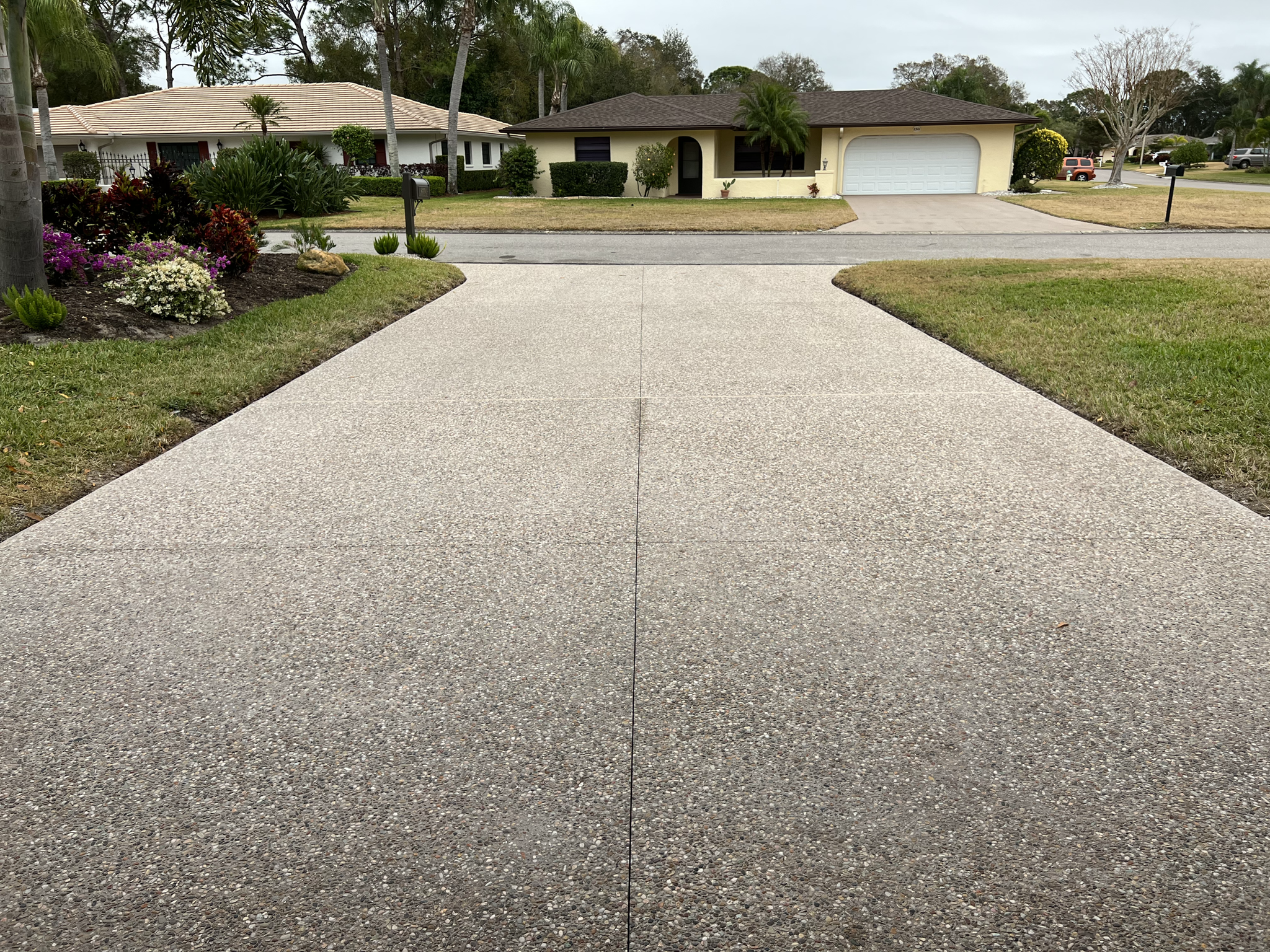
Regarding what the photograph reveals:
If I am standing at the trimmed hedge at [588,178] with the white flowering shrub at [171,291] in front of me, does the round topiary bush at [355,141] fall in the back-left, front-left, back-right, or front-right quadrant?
back-right

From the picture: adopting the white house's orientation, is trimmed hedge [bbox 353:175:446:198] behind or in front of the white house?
in front

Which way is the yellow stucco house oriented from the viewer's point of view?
toward the camera

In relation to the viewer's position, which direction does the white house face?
facing the viewer

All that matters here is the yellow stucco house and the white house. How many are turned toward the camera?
2

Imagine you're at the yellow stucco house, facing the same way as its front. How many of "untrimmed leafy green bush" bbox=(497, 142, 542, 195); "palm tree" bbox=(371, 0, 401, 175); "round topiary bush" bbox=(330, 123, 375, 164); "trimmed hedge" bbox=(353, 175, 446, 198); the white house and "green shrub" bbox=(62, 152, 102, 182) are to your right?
6

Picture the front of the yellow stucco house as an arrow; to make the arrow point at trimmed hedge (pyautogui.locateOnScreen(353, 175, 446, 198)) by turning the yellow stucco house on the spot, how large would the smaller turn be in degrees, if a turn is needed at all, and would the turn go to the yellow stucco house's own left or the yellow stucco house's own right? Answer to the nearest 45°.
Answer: approximately 90° to the yellow stucco house's own right

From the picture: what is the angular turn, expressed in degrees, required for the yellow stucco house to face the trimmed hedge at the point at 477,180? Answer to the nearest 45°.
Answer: approximately 90° to its right

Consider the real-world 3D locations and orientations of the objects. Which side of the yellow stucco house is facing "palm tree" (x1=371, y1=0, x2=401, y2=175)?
right

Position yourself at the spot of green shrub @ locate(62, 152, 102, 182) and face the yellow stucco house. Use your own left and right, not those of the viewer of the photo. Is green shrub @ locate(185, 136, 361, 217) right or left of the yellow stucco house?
right

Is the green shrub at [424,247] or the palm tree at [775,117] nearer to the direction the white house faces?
the green shrub

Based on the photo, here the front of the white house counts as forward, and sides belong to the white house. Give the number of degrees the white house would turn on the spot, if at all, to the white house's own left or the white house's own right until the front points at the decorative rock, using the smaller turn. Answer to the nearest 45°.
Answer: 0° — it already faces it

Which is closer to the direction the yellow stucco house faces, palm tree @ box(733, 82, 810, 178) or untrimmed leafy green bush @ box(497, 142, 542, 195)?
the palm tree

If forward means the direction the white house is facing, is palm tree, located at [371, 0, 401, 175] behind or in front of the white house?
in front

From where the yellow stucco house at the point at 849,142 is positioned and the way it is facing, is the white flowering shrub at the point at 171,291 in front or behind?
in front

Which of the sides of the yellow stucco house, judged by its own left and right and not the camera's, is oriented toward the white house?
right
